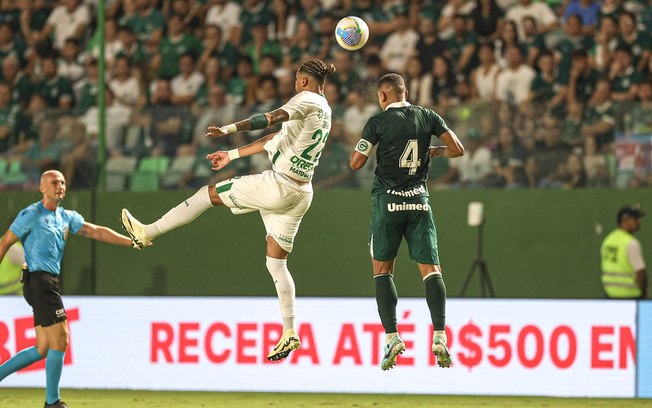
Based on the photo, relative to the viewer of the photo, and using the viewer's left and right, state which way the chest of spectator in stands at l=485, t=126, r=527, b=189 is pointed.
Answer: facing the viewer

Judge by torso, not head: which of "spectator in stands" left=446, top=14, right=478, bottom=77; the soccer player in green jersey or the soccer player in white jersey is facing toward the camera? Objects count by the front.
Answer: the spectator in stands

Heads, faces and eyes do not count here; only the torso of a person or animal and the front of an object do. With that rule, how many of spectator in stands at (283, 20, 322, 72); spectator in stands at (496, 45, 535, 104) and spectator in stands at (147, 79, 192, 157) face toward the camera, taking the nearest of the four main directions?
3

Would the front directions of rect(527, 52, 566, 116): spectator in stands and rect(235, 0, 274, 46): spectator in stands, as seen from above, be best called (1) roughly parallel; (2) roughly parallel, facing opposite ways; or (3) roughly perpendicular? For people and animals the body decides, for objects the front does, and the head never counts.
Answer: roughly parallel

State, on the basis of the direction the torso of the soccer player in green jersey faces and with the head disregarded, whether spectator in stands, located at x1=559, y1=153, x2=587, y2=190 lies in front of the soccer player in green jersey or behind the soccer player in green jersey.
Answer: in front

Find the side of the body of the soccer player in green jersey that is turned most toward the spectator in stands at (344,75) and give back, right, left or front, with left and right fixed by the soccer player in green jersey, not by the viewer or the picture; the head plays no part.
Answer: front

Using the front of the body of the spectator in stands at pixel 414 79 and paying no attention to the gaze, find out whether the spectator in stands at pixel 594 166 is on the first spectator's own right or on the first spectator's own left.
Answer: on the first spectator's own left

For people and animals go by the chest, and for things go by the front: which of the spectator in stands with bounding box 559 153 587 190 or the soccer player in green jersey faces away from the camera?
the soccer player in green jersey

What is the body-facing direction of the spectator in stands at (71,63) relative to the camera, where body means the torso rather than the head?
toward the camera

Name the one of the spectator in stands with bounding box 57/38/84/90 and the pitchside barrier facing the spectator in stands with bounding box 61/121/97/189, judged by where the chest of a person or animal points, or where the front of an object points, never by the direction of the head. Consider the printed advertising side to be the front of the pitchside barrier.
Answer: the spectator in stands with bounding box 57/38/84/90

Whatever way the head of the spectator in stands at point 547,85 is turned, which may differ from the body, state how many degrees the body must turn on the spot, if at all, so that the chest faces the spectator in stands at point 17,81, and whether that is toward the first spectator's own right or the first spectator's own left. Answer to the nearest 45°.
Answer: approximately 90° to the first spectator's own right

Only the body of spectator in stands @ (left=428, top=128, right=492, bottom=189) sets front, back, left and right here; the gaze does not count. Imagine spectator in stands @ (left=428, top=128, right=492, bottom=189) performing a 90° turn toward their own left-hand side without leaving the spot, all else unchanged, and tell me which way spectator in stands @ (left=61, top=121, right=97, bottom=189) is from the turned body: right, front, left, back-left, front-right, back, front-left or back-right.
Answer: back-right

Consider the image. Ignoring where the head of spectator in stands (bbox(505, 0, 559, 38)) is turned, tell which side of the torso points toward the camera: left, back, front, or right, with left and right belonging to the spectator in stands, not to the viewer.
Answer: front
